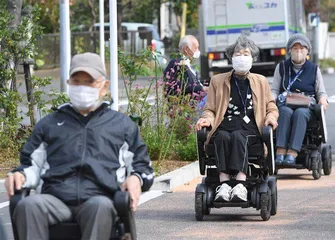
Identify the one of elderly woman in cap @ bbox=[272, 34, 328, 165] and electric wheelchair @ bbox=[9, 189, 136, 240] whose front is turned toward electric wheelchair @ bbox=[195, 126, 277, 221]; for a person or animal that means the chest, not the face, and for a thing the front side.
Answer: the elderly woman in cap

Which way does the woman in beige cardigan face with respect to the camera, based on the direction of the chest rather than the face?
toward the camera

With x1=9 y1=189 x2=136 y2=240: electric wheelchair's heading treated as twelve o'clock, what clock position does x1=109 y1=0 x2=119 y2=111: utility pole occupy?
The utility pole is roughly at 6 o'clock from the electric wheelchair.

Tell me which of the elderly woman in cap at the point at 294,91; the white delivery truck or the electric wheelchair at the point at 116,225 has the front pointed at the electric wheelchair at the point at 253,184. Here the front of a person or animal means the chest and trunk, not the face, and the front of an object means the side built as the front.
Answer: the elderly woman in cap

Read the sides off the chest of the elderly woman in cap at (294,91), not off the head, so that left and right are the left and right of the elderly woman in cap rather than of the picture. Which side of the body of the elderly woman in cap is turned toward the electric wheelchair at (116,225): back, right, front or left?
front

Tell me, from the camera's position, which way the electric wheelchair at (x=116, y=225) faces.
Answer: facing the viewer

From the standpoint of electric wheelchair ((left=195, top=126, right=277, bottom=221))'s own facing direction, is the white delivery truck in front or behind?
behind

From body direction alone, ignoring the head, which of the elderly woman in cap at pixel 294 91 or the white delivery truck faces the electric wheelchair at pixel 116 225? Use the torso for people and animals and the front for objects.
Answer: the elderly woman in cap

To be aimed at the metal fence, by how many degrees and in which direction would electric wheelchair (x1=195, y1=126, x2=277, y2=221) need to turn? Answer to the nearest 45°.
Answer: approximately 180°

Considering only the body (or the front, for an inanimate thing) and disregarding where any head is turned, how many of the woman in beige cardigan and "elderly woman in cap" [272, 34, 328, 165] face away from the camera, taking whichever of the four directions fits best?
0
